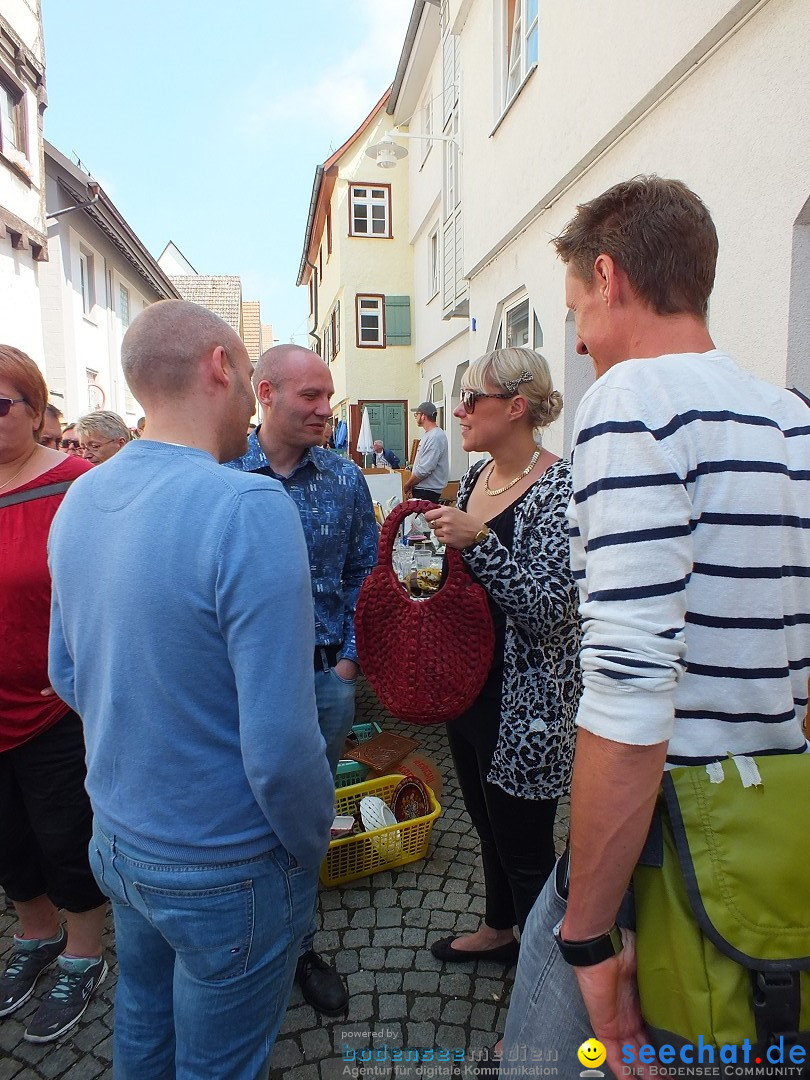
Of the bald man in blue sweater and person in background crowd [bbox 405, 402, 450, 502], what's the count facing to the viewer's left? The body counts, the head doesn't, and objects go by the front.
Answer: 1

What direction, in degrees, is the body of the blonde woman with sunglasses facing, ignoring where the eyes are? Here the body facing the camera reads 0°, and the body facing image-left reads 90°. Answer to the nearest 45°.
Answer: approximately 90°

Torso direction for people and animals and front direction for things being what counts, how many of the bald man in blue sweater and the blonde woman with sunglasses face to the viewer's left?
1

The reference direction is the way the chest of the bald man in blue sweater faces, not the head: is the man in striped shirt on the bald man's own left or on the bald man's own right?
on the bald man's own right

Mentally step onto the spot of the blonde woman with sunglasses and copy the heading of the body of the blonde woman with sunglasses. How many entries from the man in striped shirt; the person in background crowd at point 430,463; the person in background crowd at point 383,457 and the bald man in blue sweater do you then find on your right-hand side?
2

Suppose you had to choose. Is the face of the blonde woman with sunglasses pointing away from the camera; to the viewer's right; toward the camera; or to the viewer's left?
to the viewer's left

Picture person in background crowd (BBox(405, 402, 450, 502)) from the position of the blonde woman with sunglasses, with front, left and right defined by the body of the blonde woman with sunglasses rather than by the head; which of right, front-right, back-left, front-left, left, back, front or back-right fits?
right

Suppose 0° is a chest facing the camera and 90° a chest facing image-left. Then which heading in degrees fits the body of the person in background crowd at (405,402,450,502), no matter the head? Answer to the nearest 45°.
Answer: approximately 90°

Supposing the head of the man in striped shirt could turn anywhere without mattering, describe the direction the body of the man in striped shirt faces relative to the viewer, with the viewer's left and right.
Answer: facing away from the viewer and to the left of the viewer

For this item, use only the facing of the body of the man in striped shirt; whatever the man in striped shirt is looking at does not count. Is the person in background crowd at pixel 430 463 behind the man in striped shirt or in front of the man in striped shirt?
in front

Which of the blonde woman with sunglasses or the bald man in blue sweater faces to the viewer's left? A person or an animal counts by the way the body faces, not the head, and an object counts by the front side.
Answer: the blonde woman with sunglasses

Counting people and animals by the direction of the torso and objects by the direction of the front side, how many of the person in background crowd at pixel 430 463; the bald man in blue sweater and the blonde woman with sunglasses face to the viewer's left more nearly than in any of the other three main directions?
2

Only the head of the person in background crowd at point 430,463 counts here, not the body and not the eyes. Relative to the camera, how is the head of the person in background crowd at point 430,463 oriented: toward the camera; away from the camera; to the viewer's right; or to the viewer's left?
to the viewer's left
